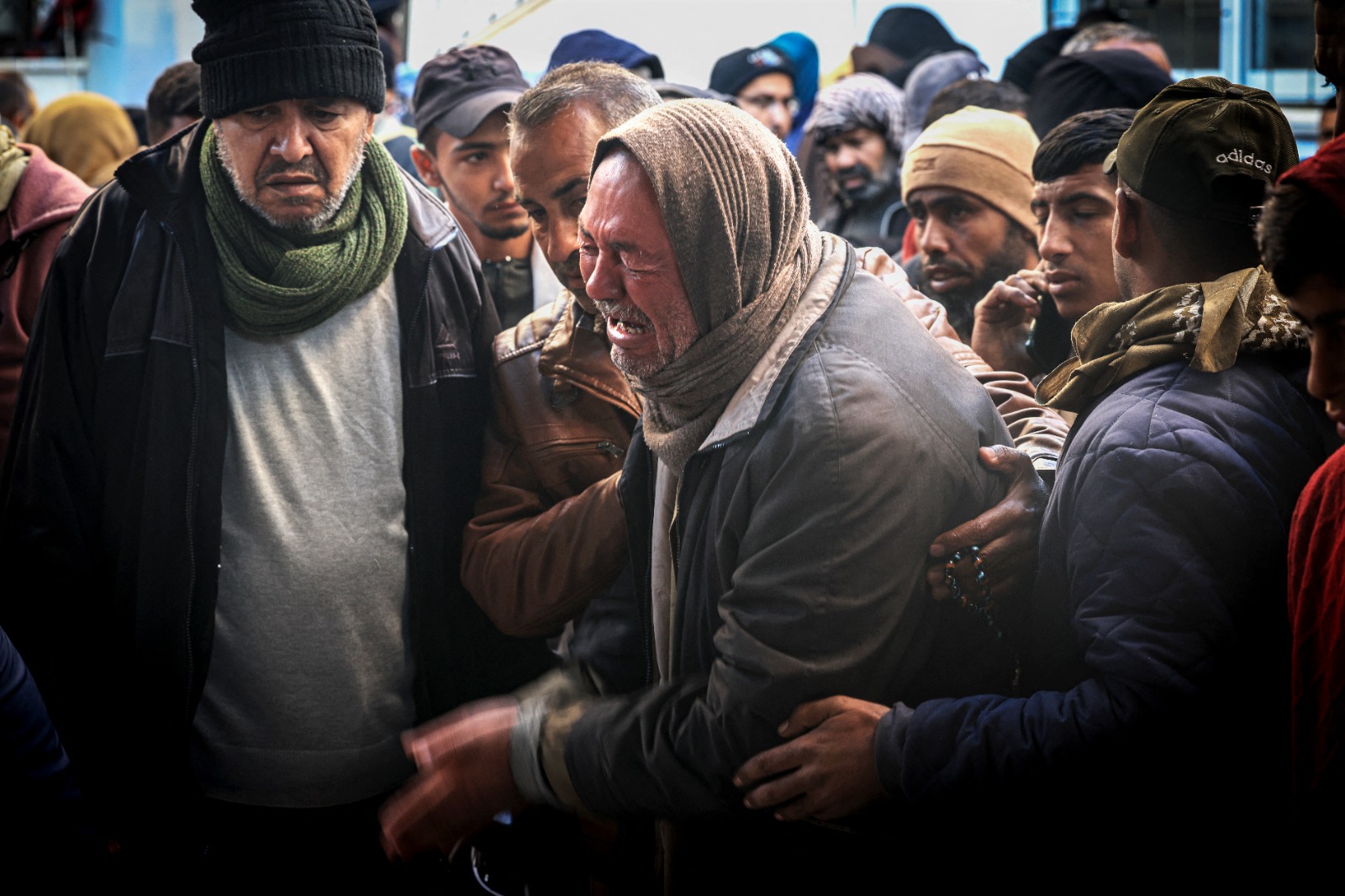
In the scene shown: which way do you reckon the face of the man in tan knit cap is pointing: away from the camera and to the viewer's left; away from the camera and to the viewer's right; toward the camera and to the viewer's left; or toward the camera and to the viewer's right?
toward the camera and to the viewer's left

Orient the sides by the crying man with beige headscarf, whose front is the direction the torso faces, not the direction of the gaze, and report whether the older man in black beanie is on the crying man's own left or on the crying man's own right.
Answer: on the crying man's own right

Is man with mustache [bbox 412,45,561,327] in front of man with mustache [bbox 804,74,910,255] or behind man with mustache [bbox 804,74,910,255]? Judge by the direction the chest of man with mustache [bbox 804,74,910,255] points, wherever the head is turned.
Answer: in front

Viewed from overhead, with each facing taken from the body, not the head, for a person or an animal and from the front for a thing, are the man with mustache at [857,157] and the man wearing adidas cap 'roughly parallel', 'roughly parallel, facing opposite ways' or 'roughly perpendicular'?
roughly perpendicular

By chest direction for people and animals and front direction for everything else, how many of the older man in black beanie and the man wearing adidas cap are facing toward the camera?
1

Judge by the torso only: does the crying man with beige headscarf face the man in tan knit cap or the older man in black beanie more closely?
the older man in black beanie

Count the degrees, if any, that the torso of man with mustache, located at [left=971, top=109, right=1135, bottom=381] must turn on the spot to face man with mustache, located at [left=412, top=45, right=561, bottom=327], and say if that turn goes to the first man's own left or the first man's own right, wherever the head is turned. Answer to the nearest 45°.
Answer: approximately 90° to the first man's own right

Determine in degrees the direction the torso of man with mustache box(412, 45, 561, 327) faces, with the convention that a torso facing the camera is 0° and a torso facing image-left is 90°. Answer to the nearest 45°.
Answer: approximately 315°

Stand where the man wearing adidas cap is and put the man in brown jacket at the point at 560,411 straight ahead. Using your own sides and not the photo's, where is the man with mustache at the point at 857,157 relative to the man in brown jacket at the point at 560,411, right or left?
right

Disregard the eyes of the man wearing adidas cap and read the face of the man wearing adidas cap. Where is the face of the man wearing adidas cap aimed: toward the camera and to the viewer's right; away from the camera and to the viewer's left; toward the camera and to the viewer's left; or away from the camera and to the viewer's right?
away from the camera and to the viewer's left

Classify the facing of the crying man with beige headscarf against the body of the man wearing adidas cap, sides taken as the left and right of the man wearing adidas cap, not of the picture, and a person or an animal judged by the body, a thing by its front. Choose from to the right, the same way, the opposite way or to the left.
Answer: to the left
